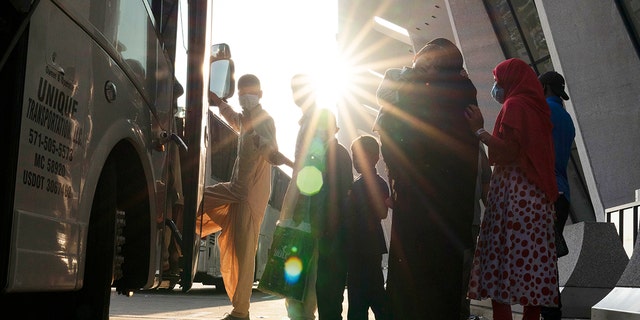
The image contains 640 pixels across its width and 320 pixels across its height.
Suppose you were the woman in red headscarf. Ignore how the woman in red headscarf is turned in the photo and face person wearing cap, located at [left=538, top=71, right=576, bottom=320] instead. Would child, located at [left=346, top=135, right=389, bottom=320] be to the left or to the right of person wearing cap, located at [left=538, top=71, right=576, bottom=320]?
left

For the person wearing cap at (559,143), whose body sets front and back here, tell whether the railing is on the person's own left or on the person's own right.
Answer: on the person's own right

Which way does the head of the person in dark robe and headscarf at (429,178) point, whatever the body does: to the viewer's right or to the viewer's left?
to the viewer's left

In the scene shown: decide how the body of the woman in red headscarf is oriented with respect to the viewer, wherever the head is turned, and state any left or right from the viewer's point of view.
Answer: facing to the left of the viewer

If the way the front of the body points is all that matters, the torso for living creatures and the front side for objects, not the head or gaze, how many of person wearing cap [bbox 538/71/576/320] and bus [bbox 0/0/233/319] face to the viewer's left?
1

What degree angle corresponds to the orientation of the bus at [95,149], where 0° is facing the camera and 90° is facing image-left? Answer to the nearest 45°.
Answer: approximately 225°

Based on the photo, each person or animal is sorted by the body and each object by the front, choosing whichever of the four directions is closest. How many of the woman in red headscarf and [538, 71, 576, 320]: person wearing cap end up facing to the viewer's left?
2

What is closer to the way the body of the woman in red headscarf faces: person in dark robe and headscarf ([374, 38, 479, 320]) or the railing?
the person in dark robe and headscarf

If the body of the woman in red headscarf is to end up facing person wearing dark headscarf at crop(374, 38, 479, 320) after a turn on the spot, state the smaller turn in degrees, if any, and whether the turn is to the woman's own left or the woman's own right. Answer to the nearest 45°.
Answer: approximately 45° to the woman's own left

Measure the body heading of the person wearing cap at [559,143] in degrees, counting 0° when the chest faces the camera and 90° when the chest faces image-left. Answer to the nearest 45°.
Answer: approximately 90°

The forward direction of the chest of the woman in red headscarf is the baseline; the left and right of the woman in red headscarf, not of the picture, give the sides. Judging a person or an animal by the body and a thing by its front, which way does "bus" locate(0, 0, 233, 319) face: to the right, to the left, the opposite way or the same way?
to the right
